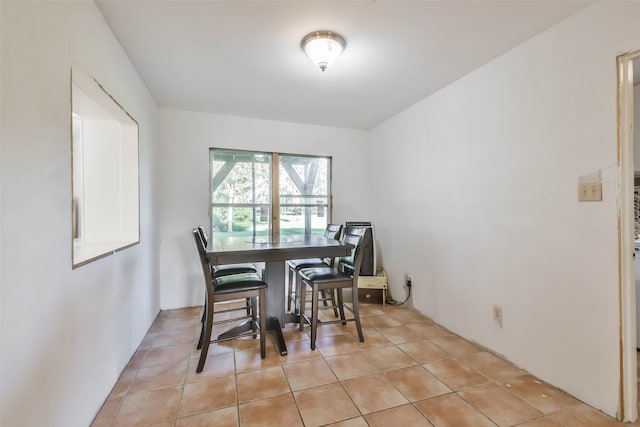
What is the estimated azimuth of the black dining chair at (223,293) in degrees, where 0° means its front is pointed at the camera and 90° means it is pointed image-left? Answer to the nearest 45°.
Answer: approximately 270°

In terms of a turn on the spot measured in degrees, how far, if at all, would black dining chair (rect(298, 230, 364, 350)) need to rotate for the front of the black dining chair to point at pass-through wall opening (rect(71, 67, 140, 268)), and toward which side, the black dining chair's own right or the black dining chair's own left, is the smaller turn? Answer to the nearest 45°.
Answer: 0° — it already faces it

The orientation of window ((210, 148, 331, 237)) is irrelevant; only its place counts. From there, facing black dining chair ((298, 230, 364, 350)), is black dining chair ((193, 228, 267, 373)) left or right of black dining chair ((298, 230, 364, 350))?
right

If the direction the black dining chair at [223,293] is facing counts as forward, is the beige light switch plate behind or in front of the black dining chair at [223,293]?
in front

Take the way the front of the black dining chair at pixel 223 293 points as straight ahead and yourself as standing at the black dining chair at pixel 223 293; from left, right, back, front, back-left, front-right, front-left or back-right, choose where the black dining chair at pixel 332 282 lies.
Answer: front

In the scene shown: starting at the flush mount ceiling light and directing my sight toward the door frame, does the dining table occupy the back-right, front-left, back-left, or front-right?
back-left

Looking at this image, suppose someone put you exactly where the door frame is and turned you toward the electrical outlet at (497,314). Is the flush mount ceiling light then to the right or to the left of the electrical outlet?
left

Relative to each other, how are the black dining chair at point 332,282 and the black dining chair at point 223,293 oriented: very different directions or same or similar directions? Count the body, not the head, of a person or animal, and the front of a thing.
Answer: very different directions

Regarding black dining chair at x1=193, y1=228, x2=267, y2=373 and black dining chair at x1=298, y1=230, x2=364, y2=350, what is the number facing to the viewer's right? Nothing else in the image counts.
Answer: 1

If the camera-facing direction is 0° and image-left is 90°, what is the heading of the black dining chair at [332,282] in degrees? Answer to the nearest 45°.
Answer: approximately 90°
